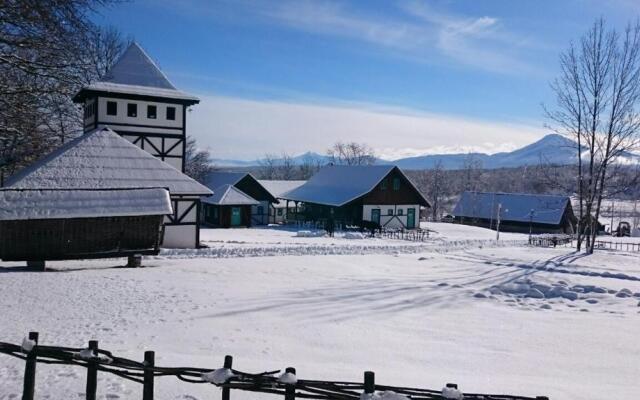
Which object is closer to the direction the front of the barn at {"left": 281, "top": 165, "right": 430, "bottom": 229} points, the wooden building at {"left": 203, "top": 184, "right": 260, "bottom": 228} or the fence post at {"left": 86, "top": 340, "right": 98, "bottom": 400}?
the fence post

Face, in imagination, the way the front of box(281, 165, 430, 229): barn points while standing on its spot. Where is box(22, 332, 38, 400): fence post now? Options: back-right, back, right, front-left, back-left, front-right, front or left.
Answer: front-right

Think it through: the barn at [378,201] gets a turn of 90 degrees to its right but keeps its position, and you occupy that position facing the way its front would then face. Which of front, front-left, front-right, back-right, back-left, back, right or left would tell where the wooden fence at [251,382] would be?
front-left

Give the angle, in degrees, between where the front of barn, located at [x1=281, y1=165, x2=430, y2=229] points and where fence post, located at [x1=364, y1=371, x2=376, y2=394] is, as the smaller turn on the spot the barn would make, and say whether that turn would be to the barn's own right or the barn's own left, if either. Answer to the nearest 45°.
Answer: approximately 45° to the barn's own right

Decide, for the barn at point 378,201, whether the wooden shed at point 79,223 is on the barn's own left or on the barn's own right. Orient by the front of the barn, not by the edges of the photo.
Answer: on the barn's own right

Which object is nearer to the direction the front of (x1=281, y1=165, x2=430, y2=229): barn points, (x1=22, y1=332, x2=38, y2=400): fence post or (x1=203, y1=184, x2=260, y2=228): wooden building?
the fence post

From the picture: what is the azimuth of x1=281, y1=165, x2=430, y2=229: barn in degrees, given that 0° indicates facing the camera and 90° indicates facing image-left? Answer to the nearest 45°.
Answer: approximately 315°

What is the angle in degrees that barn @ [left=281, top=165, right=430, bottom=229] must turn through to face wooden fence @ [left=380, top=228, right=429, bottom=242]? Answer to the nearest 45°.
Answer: approximately 45° to its right

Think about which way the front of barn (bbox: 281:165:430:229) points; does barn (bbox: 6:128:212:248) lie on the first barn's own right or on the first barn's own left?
on the first barn's own right
